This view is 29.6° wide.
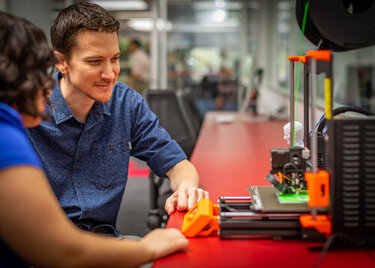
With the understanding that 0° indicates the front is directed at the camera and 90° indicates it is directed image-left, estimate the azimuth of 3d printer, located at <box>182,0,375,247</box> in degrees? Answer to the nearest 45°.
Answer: approximately 90°

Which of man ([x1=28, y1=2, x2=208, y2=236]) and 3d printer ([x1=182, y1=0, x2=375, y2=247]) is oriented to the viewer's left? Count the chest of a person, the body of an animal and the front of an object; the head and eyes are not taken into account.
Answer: the 3d printer

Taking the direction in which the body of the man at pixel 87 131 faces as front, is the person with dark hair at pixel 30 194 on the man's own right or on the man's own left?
on the man's own right

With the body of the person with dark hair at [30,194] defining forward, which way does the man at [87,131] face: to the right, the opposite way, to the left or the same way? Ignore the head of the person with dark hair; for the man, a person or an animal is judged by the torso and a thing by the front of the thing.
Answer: to the right

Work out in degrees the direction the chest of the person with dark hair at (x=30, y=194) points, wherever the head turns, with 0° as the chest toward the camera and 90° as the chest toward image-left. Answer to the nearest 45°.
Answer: approximately 225°

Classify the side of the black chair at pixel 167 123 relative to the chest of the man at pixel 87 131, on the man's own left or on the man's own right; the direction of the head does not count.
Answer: on the man's own left

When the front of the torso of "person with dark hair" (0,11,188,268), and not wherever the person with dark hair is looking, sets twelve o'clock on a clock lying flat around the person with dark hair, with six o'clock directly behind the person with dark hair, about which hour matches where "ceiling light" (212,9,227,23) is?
The ceiling light is roughly at 11 o'clock from the person with dark hair.

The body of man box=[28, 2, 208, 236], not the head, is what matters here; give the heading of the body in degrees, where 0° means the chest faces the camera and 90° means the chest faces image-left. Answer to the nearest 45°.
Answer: approximately 315°
